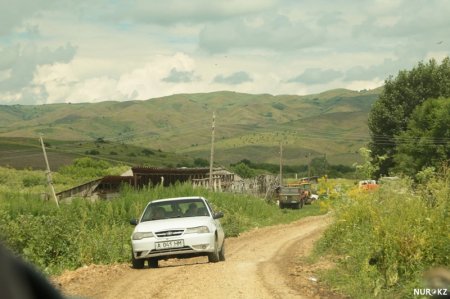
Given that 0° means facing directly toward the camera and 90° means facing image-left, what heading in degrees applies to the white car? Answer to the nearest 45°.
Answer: approximately 0°
